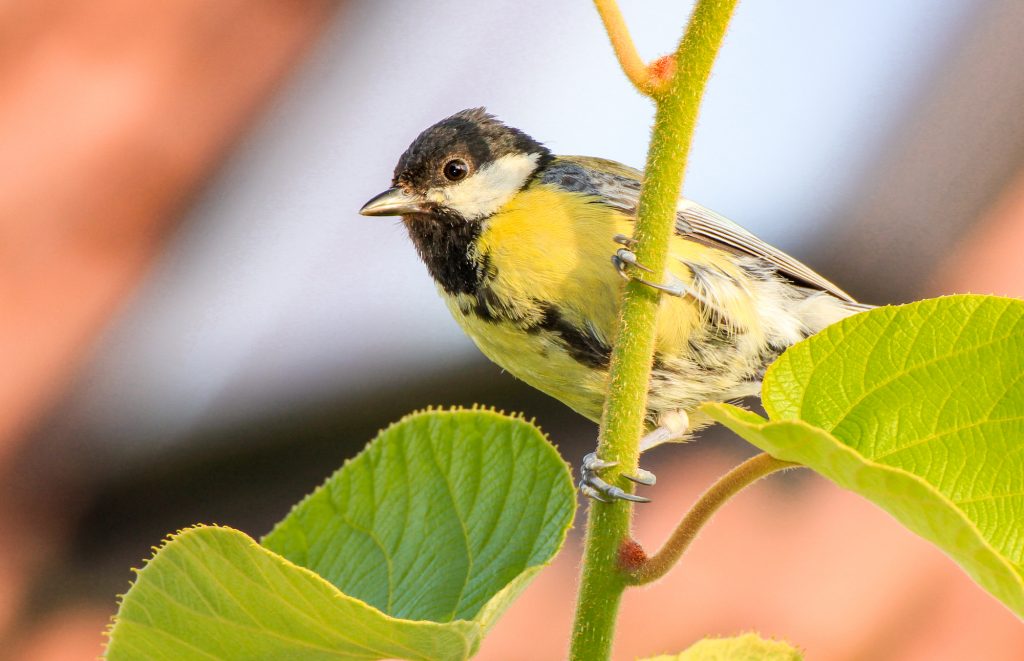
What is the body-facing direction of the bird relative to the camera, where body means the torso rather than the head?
to the viewer's left
